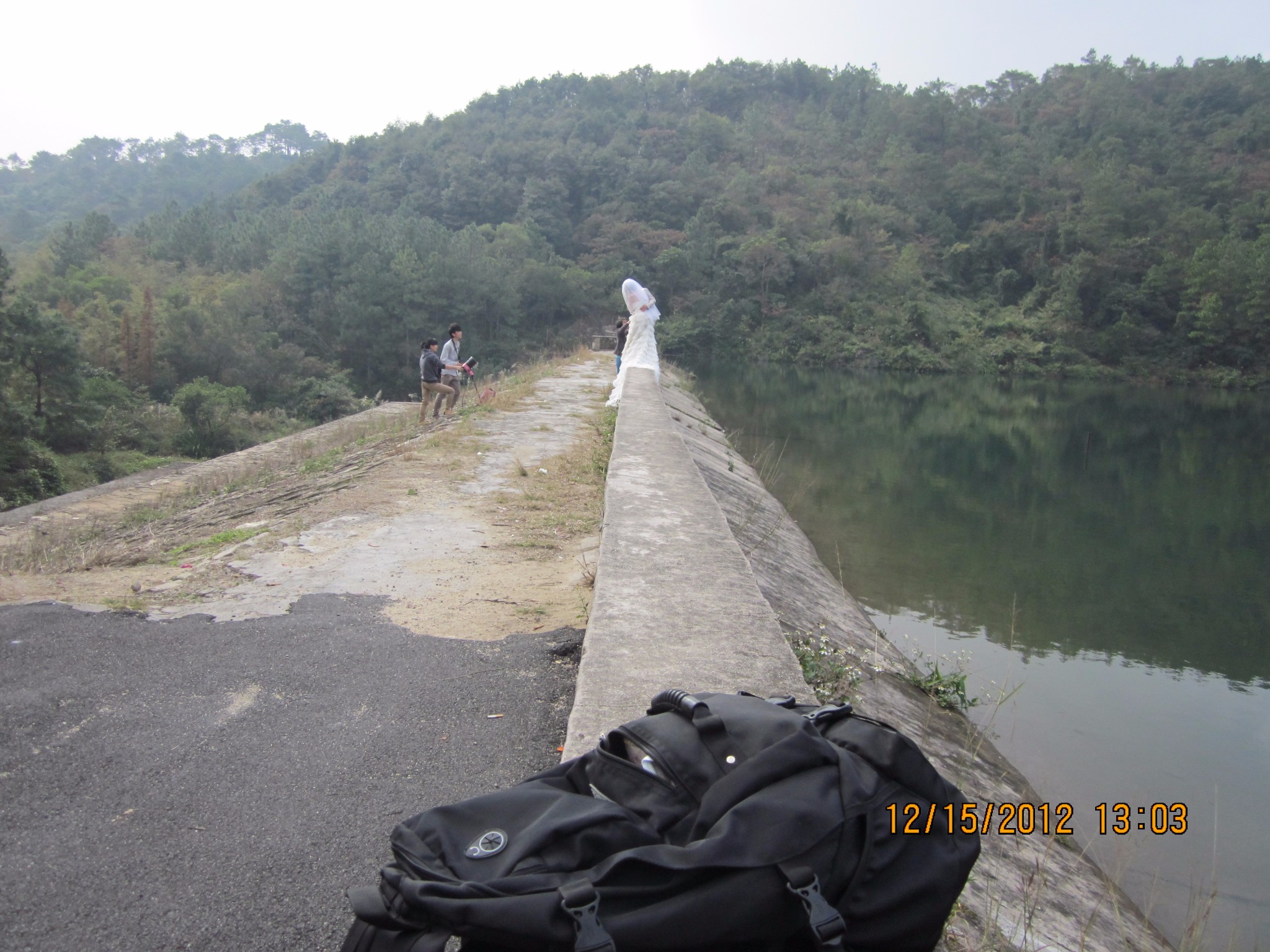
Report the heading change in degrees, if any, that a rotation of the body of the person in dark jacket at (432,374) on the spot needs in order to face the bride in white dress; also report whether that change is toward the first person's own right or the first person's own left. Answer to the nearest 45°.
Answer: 0° — they already face them

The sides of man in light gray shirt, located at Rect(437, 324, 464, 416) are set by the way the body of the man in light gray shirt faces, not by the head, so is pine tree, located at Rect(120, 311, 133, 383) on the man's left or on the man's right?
on the man's left

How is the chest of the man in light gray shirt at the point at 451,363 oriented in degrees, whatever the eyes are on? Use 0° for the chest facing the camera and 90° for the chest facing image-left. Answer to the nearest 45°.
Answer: approximately 270°

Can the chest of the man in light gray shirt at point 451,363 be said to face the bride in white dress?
yes

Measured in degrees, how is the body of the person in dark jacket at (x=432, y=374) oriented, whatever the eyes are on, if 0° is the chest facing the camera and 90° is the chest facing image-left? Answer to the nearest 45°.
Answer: approximately 270°

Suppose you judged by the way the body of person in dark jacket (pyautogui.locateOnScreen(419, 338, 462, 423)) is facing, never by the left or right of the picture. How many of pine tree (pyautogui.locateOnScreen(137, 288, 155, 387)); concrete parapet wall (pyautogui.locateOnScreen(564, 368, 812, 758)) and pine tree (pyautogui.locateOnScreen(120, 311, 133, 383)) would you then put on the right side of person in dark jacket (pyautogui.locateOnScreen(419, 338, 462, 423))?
1

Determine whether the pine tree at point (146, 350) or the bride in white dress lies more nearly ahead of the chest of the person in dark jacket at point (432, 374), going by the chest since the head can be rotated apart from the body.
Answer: the bride in white dress

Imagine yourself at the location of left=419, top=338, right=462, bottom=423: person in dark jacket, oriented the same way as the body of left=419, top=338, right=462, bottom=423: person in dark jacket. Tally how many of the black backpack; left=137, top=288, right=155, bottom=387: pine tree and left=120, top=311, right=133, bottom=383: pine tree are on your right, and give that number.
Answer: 1

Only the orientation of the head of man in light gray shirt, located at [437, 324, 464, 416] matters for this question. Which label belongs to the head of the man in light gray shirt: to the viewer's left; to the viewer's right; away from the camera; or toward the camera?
to the viewer's right

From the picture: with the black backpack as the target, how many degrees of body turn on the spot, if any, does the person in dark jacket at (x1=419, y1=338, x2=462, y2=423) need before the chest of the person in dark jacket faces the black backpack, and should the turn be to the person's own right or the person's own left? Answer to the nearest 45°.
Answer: approximately 90° to the person's own right

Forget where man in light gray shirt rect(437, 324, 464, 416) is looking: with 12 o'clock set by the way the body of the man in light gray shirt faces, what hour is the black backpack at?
The black backpack is roughly at 3 o'clock from the man in light gray shirt.

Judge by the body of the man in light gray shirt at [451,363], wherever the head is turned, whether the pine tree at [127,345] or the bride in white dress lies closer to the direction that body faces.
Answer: the bride in white dress
